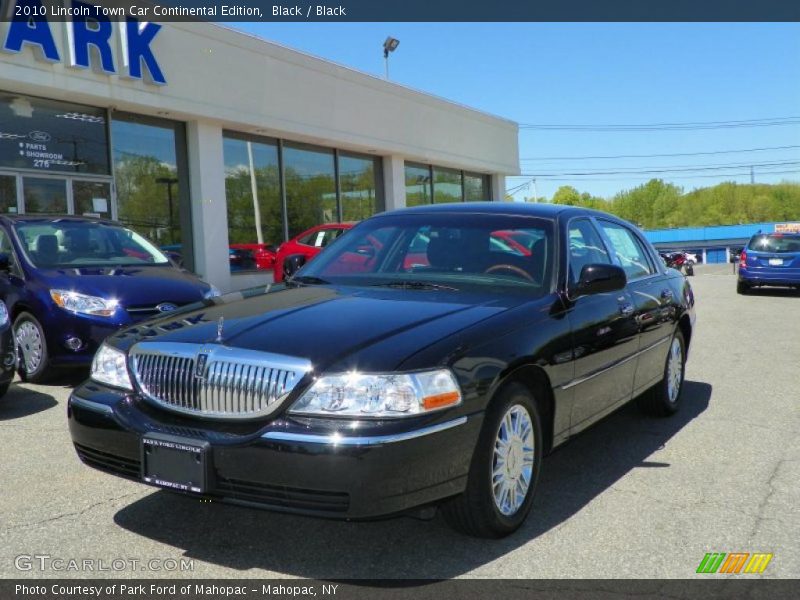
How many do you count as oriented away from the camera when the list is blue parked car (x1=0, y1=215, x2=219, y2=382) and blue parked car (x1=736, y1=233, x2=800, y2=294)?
1

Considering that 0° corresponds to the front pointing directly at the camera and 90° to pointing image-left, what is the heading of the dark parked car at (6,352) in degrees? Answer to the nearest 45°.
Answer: approximately 315°

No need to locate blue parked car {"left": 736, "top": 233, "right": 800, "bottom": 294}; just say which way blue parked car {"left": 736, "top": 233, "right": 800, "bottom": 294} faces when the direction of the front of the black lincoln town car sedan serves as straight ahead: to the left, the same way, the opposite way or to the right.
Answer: the opposite way

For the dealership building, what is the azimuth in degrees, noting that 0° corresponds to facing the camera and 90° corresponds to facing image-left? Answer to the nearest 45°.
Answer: approximately 315°

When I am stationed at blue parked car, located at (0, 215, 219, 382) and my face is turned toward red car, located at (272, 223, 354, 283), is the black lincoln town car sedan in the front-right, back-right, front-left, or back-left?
back-right

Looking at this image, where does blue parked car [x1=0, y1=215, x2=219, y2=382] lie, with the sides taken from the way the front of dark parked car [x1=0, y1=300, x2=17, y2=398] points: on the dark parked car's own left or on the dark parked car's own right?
on the dark parked car's own left

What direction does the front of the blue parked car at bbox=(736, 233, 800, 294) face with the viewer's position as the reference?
facing away from the viewer

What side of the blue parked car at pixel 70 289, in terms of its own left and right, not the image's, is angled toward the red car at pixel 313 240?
left

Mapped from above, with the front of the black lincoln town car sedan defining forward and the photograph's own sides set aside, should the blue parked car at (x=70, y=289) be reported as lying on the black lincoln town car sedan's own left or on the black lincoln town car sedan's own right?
on the black lincoln town car sedan's own right

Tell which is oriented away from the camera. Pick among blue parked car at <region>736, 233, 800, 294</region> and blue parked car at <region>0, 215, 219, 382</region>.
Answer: blue parked car at <region>736, 233, 800, 294</region>
